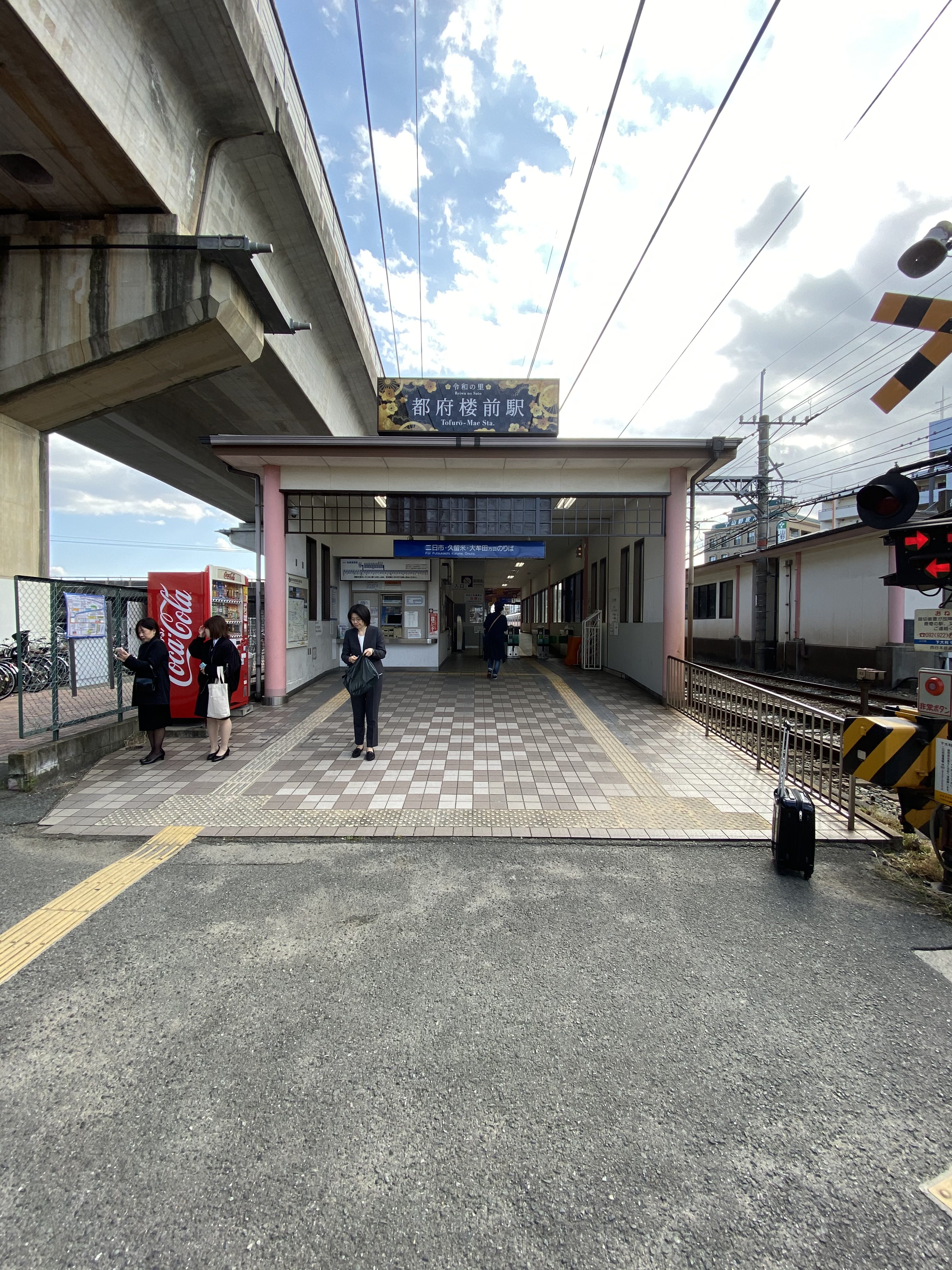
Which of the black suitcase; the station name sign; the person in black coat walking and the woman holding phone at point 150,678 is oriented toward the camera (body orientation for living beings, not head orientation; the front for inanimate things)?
the station name sign

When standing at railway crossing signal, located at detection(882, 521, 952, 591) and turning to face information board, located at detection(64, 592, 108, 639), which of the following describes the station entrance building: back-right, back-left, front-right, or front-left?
front-right

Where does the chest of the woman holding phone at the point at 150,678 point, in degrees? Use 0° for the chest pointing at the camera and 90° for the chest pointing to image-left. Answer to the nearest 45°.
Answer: approximately 90°

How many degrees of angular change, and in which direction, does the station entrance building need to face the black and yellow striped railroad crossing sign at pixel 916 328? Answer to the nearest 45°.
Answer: approximately 45° to its left

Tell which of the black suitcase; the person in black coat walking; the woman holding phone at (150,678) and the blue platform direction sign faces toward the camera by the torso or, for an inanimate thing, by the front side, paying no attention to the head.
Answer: the blue platform direction sign

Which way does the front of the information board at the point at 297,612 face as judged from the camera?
facing the viewer and to the right of the viewer

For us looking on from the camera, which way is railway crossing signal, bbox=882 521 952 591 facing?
facing the viewer

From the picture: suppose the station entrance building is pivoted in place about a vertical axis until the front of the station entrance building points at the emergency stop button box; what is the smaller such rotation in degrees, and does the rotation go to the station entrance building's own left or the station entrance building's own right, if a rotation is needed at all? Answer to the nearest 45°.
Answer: approximately 45° to the station entrance building's own left

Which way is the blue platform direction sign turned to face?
toward the camera

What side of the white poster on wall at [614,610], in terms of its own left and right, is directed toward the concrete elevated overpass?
front

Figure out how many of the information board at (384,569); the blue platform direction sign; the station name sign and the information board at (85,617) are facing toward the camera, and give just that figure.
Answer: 4

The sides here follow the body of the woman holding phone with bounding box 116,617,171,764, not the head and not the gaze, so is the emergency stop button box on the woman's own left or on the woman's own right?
on the woman's own left

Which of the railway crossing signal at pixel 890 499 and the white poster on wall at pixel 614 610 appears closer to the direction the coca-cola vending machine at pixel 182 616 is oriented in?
the railway crossing signal

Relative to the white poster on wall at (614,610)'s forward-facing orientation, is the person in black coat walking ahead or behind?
ahead

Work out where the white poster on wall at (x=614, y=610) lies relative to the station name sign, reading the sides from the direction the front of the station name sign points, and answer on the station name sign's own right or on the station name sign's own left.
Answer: on the station name sign's own left

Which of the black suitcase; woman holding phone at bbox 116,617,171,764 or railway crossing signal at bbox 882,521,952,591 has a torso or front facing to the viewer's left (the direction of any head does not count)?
the woman holding phone

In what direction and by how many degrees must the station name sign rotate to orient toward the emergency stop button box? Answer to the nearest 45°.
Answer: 0° — it already faces it
